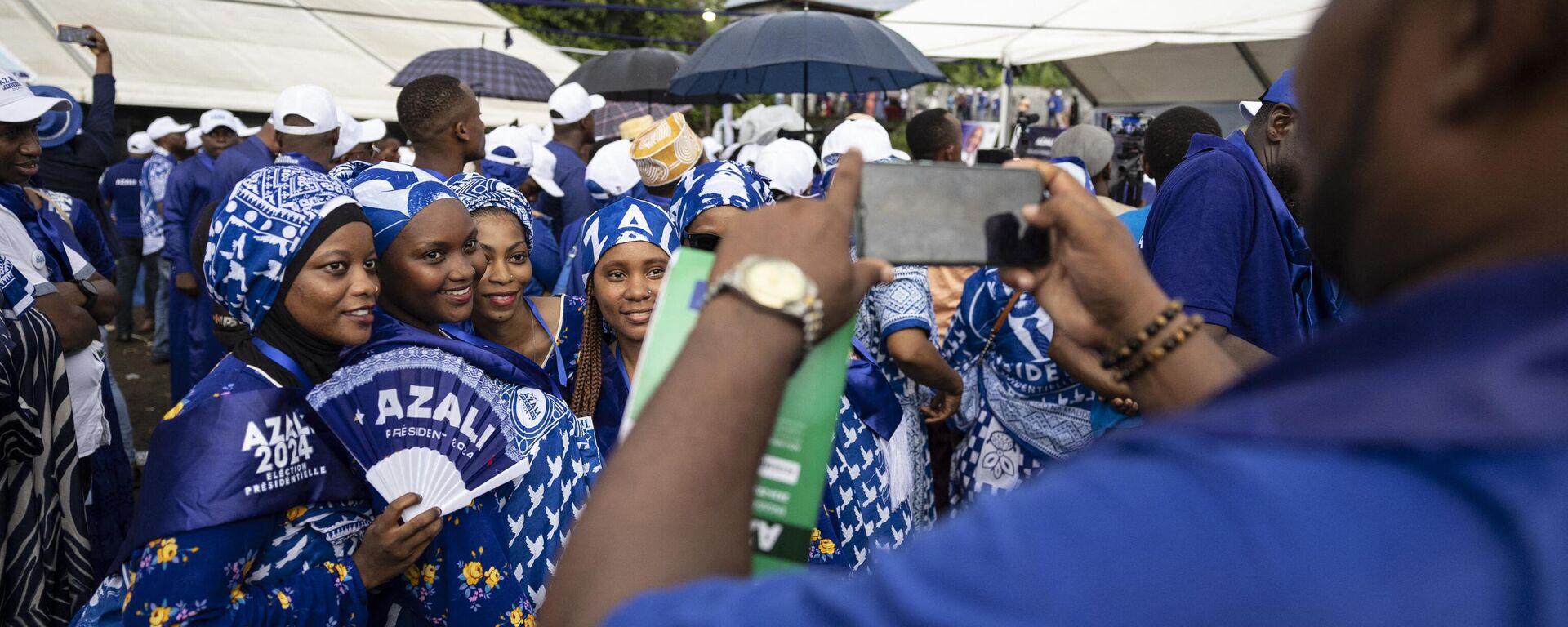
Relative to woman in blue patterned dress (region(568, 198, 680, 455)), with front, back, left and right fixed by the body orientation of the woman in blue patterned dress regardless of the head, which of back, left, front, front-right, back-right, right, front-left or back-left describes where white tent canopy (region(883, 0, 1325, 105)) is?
left

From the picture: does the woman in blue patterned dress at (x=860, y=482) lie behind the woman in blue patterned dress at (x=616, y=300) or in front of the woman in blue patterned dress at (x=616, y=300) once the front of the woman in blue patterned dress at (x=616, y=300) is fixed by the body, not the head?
in front

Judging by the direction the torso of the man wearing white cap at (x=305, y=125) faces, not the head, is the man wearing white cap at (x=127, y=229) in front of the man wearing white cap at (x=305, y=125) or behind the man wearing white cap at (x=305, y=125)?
in front

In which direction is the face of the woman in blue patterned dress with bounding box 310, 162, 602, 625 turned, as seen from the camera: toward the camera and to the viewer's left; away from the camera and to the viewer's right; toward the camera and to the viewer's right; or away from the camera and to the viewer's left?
toward the camera and to the viewer's right

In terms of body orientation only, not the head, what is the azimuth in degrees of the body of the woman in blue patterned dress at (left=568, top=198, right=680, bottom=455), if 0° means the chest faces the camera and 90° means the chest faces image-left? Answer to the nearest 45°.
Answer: approximately 315°
